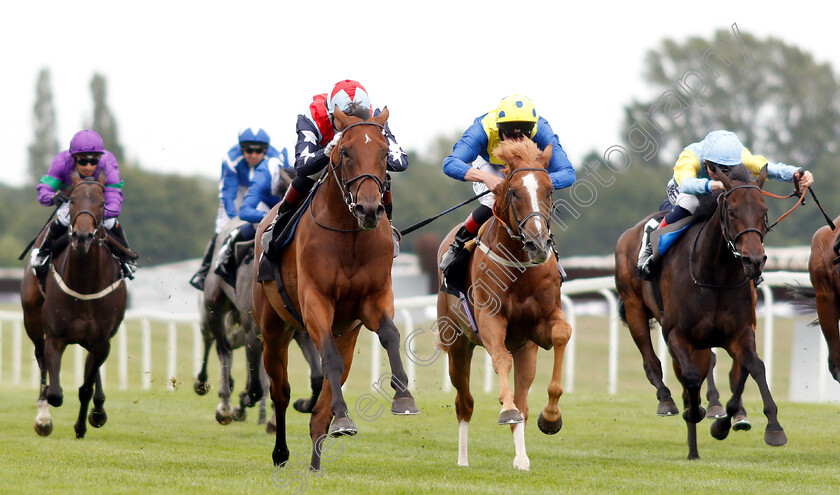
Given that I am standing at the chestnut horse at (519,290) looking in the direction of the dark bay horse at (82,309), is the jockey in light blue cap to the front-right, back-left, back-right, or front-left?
back-right

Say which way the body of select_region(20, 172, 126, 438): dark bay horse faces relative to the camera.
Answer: toward the camera

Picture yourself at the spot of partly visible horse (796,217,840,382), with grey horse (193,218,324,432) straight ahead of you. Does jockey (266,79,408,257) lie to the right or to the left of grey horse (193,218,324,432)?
left

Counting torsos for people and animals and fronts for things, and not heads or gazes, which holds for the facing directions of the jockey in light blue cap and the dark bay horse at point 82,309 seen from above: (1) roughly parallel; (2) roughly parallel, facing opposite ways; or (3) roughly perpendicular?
roughly parallel

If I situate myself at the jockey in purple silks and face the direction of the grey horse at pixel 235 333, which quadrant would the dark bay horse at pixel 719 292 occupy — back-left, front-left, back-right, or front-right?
front-right

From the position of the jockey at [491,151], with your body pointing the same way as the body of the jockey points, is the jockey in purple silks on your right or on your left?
on your right

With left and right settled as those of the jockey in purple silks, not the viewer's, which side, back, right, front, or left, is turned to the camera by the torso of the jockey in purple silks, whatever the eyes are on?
front

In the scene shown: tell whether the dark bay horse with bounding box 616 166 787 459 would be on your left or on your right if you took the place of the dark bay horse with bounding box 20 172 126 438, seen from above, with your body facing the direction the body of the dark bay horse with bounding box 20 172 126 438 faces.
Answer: on your left

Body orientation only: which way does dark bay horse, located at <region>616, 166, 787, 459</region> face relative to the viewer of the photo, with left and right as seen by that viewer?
facing the viewer and to the right of the viewer

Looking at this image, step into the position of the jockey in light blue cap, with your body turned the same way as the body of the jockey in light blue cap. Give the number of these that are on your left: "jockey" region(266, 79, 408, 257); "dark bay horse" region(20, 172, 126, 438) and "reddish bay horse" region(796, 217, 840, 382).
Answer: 1

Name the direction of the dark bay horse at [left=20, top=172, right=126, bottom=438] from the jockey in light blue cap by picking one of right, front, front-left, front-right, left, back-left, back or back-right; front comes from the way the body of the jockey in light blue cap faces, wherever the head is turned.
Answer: back-right

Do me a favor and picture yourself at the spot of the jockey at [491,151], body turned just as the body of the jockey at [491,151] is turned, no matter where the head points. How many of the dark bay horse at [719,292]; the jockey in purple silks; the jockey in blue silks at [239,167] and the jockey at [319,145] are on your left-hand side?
1

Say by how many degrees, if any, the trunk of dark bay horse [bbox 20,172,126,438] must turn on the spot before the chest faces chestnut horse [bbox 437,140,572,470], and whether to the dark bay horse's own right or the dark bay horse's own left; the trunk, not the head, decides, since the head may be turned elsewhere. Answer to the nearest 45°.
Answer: approximately 45° to the dark bay horse's own left

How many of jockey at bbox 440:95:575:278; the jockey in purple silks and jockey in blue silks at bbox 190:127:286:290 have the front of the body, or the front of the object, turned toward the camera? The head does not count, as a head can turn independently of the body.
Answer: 3

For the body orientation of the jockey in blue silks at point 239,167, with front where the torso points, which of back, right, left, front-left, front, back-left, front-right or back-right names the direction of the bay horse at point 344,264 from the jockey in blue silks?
front
